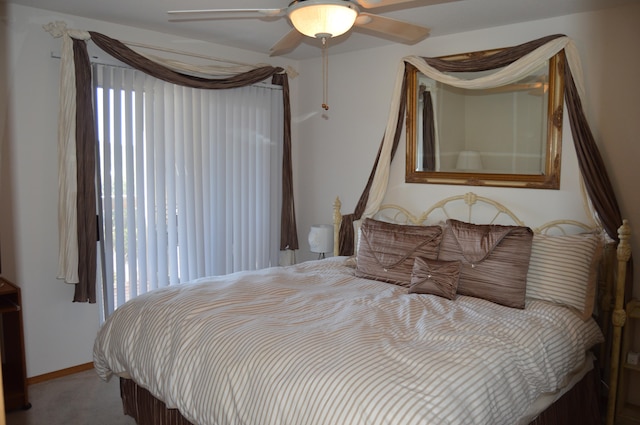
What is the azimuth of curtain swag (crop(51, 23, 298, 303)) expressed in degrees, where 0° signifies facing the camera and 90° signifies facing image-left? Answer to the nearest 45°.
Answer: approximately 315°

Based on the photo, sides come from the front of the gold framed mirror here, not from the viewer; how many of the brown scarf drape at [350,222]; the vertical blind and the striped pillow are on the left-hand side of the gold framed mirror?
1

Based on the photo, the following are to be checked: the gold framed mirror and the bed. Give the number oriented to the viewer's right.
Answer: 0

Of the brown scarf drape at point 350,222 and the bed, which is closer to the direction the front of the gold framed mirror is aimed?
the bed

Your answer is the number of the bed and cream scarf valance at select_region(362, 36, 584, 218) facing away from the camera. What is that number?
0

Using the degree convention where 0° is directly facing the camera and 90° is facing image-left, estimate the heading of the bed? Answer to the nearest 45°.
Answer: approximately 45°

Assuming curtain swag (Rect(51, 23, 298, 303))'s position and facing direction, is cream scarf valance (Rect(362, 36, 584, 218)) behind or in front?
in front
